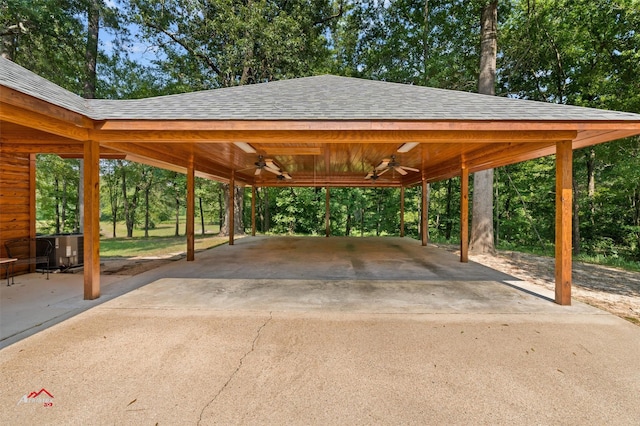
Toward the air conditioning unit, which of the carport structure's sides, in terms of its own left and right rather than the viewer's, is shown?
right

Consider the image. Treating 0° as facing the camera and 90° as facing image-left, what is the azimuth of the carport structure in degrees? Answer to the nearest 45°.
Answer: approximately 0°
